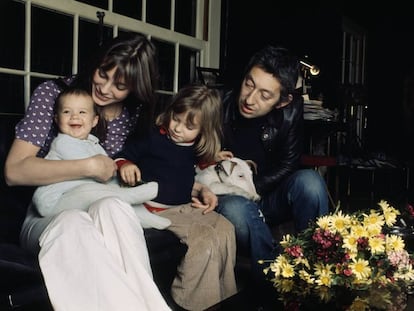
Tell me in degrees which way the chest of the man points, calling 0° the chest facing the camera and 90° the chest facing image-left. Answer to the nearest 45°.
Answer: approximately 45°

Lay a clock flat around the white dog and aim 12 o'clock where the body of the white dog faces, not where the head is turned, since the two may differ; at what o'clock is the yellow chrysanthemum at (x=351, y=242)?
The yellow chrysanthemum is roughly at 1 o'clock from the white dog.

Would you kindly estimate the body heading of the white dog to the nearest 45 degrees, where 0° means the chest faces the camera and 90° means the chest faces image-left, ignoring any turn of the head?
approximately 315°

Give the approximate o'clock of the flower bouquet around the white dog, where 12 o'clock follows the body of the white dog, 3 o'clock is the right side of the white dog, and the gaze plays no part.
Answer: The flower bouquet is roughly at 1 o'clock from the white dog.

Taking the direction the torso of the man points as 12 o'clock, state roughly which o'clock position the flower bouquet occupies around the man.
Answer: The flower bouquet is roughly at 10 o'clock from the man.
